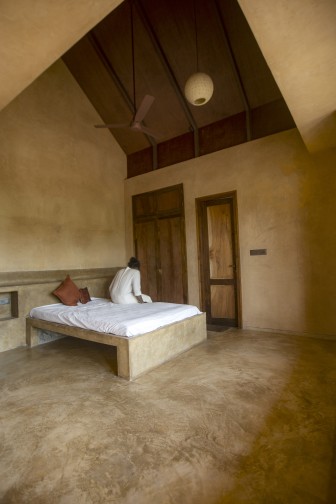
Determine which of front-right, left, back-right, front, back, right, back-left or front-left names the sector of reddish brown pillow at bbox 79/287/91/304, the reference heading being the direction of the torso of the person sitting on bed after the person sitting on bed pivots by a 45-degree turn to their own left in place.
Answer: front-left

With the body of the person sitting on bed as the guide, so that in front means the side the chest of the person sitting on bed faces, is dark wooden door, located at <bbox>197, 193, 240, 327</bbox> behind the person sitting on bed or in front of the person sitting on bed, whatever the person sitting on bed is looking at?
in front

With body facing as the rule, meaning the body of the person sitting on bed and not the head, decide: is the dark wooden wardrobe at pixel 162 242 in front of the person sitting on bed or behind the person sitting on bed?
in front

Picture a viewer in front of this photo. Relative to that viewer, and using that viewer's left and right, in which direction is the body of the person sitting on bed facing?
facing away from the viewer and to the right of the viewer

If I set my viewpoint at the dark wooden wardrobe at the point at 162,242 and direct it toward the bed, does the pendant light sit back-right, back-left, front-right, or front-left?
front-left

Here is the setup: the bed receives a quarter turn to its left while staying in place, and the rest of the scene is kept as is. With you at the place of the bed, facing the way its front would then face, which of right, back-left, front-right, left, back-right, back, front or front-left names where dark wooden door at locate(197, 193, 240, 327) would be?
front
